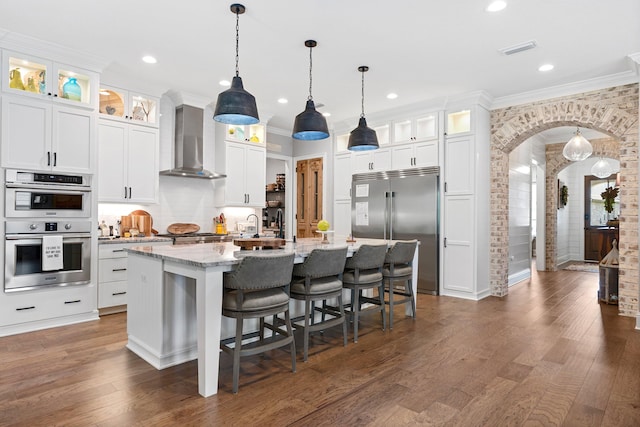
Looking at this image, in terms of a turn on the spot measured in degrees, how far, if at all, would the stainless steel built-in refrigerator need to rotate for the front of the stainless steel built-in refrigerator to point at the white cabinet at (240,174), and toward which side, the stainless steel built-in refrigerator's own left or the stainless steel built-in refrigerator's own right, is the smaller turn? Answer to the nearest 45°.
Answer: approximately 45° to the stainless steel built-in refrigerator's own right

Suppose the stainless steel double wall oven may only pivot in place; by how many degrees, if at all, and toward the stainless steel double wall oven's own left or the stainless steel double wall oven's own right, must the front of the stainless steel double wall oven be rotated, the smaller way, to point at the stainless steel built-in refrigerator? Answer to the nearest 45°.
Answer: approximately 90° to the stainless steel double wall oven's own left

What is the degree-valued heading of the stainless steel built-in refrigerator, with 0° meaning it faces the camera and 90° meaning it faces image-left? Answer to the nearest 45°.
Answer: approximately 45°

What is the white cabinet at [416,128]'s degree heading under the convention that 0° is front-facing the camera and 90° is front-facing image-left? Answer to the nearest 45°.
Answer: approximately 45°

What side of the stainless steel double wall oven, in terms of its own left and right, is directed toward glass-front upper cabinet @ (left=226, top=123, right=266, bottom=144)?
left

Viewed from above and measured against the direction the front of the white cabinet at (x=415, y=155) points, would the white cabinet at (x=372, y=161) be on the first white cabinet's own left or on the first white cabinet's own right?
on the first white cabinet's own right

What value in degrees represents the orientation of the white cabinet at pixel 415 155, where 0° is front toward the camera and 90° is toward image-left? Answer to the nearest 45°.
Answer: approximately 45°

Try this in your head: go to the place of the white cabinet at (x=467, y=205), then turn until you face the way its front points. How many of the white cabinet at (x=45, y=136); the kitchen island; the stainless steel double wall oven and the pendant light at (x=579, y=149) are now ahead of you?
3
